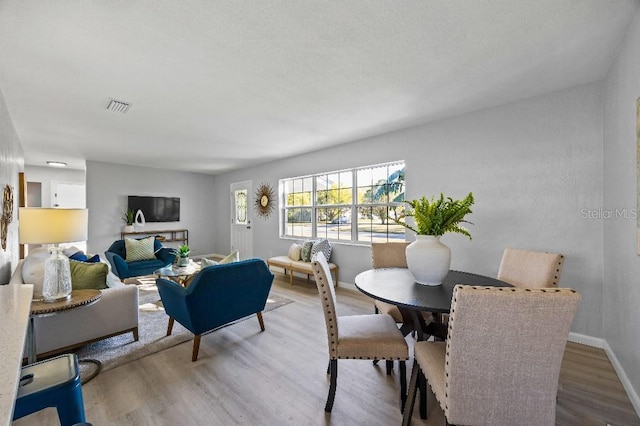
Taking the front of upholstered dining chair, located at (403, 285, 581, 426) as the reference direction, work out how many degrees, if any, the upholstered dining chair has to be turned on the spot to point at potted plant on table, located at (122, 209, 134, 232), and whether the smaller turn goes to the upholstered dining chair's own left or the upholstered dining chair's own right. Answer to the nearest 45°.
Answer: approximately 45° to the upholstered dining chair's own left

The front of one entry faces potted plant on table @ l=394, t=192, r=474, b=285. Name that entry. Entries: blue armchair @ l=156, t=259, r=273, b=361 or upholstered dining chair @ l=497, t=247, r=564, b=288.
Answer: the upholstered dining chair

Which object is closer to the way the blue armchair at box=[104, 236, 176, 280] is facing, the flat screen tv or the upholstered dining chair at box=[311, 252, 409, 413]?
the upholstered dining chair

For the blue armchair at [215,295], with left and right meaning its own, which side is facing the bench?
right

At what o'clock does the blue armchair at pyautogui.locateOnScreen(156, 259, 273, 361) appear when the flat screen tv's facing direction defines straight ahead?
The blue armchair is roughly at 12 o'clock from the flat screen tv.

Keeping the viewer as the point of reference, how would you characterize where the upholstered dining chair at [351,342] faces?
facing to the right of the viewer

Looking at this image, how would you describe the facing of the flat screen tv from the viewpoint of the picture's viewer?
facing the viewer

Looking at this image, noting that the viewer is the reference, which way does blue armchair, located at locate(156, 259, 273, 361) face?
facing away from the viewer and to the left of the viewer

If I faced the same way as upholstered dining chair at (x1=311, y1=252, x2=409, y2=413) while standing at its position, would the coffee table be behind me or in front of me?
behind

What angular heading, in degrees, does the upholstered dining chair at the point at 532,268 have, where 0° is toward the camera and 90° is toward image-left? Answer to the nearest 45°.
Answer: approximately 45°

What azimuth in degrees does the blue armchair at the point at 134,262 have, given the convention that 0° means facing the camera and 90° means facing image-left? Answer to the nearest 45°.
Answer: approximately 315°

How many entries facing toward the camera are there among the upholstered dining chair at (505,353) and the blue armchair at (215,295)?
0

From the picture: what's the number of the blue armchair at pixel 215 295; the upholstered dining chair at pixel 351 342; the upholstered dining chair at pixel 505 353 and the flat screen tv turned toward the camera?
1

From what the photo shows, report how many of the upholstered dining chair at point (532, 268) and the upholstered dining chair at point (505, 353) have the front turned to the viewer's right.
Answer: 0

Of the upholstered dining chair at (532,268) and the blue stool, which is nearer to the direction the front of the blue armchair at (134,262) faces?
the upholstered dining chair

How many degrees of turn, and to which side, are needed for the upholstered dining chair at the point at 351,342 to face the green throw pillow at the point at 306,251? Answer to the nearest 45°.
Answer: approximately 90° to its left

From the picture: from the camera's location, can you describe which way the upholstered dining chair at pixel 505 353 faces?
facing away from the viewer and to the left of the viewer

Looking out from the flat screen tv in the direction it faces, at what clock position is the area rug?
The area rug is roughly at 12 o'clock from the flat screen tv.
